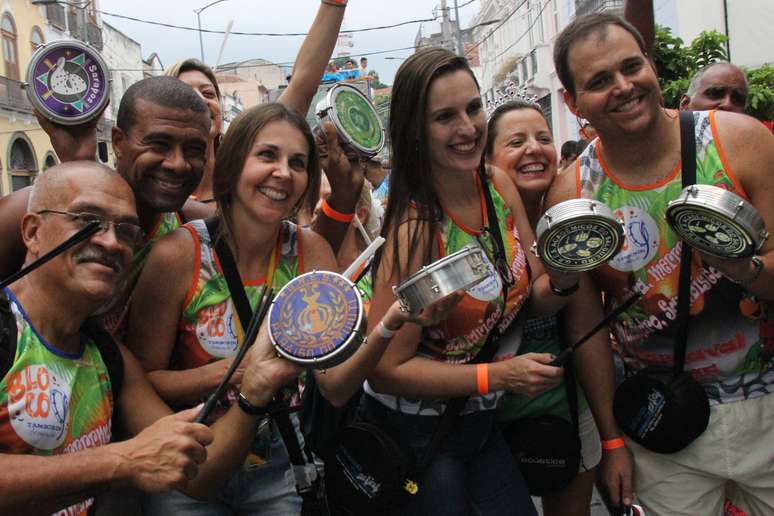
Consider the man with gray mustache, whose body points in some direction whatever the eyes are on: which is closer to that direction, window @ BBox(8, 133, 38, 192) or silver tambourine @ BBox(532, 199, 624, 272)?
the silver tambourine

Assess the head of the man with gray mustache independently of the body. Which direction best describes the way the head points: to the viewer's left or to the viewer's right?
to the viewer's right

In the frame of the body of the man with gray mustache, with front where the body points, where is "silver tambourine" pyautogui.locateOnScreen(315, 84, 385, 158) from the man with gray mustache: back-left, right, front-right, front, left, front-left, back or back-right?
left

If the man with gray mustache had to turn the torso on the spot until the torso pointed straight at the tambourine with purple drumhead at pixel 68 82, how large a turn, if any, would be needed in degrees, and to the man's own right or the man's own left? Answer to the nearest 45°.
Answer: approximately 135° to the man's own left

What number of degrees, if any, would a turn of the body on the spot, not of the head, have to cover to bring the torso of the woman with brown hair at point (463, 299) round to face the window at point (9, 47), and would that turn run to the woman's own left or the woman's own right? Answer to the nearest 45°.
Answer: approximately 180°

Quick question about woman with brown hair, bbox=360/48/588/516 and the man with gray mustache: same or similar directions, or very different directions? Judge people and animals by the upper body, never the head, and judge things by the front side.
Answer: same or similar directions

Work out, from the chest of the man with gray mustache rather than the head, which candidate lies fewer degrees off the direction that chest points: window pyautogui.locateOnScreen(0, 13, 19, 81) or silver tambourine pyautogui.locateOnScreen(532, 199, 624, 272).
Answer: the silver tambourine

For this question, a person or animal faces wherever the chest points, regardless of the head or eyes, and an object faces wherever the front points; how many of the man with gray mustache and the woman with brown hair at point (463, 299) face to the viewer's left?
0

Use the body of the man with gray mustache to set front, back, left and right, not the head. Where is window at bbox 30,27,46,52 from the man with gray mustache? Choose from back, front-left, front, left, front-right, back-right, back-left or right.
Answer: back-left

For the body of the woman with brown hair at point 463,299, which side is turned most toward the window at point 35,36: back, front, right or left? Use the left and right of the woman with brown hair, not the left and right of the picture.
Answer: back

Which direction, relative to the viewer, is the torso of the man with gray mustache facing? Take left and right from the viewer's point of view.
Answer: facing the viewer and to the right of the viewer

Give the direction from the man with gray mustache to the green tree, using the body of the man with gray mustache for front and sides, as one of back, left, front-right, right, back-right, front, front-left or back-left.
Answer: left

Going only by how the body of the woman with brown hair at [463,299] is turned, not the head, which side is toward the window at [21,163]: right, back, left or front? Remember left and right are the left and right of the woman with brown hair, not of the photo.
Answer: back

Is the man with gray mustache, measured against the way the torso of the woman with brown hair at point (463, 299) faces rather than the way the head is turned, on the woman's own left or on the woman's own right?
on the woman's own right
